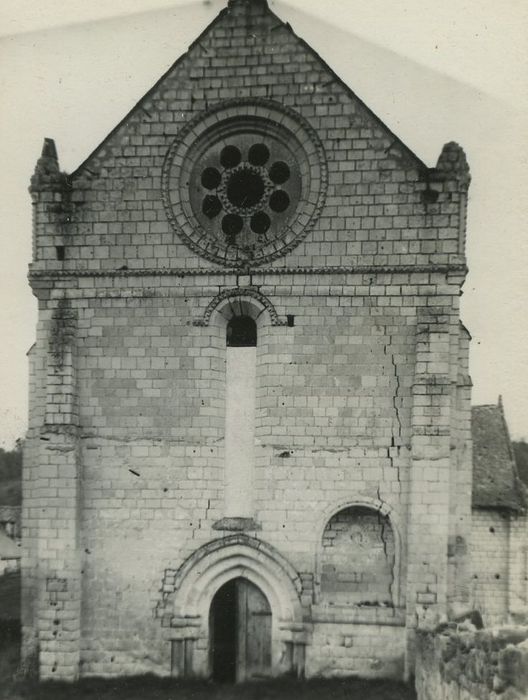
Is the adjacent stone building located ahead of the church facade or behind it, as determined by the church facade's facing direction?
behind

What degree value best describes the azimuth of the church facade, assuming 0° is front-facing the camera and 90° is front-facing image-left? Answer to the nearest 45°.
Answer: approximately 0°
